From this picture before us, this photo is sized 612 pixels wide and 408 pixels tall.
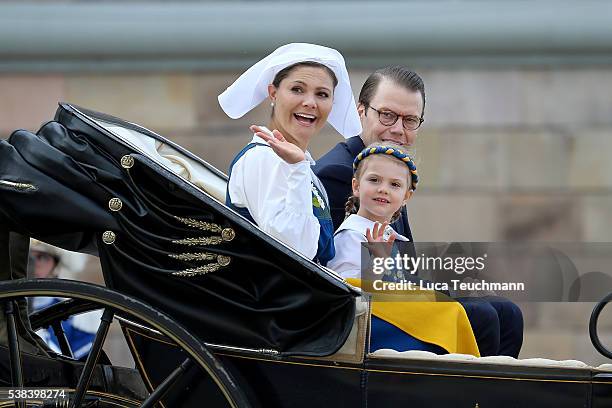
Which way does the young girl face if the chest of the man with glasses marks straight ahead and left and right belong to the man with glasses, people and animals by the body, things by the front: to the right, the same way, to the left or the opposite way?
the same way

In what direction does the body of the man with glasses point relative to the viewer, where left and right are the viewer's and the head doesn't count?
facing the viewer and to the right of the viewer

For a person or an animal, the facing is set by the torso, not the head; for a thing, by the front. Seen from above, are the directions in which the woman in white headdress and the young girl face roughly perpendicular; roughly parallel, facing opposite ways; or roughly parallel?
roughly parallel

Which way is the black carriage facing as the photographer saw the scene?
facing to the right of the viewer

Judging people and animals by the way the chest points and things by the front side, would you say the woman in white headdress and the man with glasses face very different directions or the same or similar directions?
same or similar directions
